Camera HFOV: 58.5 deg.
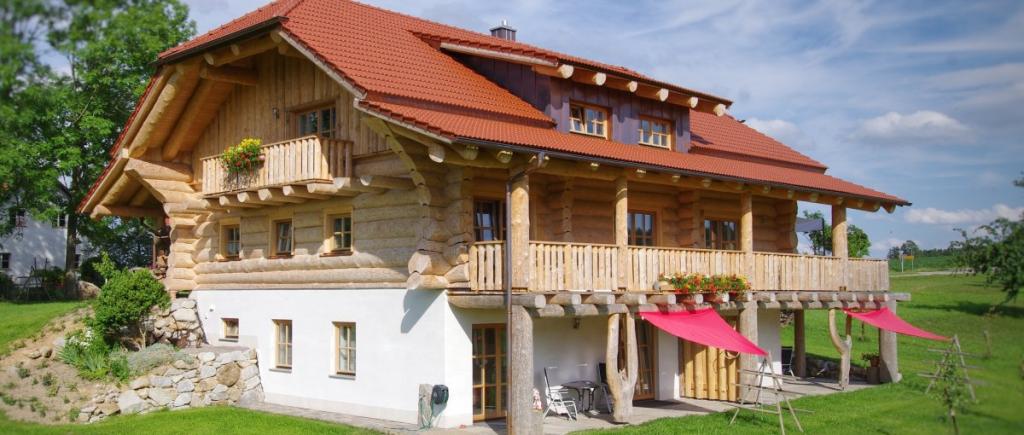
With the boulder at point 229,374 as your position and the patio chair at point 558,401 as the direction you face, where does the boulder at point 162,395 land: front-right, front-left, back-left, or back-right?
back-right

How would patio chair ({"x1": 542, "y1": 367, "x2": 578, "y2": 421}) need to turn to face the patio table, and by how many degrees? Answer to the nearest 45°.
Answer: approximately 45° to its left

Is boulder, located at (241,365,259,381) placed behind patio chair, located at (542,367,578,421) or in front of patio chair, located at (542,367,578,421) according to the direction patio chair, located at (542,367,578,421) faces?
behind

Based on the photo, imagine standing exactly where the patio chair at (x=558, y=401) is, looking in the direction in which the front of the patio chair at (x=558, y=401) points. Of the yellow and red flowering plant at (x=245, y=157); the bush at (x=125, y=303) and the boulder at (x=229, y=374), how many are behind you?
3

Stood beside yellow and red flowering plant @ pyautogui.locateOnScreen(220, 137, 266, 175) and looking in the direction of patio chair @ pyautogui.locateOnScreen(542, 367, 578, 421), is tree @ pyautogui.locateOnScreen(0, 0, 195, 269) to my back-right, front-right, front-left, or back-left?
back-left

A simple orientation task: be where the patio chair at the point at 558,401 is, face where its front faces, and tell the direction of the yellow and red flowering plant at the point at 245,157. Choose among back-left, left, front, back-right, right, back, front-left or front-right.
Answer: back

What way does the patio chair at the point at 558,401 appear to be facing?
to the viewer's right

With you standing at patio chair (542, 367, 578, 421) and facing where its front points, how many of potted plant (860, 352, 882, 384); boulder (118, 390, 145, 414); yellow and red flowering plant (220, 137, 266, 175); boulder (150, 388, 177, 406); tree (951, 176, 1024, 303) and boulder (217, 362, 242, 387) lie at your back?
4

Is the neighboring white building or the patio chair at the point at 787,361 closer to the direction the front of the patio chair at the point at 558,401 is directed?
the patio chair

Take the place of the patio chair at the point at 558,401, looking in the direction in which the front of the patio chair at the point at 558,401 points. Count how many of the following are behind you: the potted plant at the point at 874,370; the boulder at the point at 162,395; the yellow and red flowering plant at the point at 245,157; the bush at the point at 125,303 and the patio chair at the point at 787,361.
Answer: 3

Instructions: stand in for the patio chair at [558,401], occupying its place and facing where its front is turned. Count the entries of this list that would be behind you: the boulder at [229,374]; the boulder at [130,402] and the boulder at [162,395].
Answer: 3

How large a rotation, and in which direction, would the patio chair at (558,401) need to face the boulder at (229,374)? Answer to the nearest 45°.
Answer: approximately 180°

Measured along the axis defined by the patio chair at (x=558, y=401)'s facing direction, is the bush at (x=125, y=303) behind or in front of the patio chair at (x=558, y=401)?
behind

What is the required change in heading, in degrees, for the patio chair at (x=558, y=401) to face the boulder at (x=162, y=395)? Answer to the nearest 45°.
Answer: approximately 180°

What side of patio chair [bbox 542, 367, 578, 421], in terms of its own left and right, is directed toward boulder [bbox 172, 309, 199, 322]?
back

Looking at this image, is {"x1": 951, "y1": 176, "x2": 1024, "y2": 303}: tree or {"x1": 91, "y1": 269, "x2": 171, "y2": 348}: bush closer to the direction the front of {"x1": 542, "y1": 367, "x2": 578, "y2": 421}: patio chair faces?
the tree
